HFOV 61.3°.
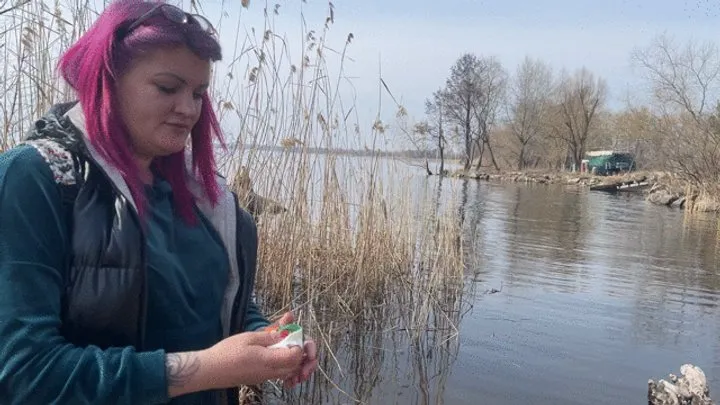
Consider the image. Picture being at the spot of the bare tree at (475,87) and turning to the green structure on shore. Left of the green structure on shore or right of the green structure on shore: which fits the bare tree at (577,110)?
left

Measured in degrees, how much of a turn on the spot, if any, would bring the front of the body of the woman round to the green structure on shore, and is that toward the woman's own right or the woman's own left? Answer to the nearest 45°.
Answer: approximately 90° to the woman's own left

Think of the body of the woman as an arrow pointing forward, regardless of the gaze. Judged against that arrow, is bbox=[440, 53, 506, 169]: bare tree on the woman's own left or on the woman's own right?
on the woman's own left

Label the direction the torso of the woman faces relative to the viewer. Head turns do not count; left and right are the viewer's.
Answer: facing the viewer and to the right of the viewer

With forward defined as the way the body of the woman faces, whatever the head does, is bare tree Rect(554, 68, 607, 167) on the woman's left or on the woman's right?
on the woman's left
